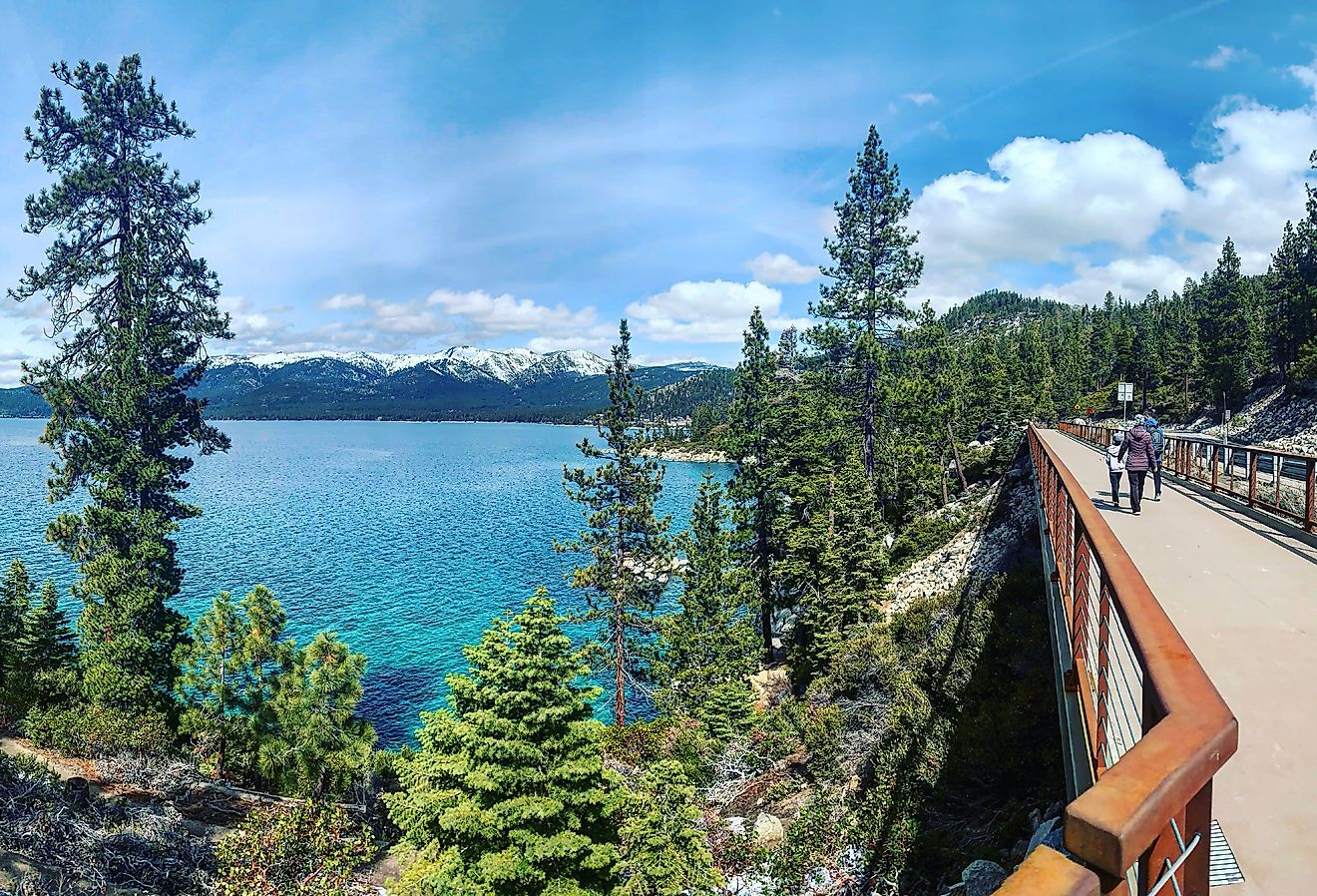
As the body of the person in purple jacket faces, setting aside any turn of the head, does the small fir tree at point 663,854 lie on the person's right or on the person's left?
on the person's left

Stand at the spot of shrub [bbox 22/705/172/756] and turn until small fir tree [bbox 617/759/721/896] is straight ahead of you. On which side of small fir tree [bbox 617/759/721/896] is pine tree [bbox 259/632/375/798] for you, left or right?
left

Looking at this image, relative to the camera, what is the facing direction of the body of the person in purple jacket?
away from the camera

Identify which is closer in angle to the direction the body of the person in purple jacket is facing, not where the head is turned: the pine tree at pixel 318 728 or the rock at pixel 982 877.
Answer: the pine tree

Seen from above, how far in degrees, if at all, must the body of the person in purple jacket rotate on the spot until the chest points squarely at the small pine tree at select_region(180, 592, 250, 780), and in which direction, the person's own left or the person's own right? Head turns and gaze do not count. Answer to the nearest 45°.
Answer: approximately 90° to the person's own left
